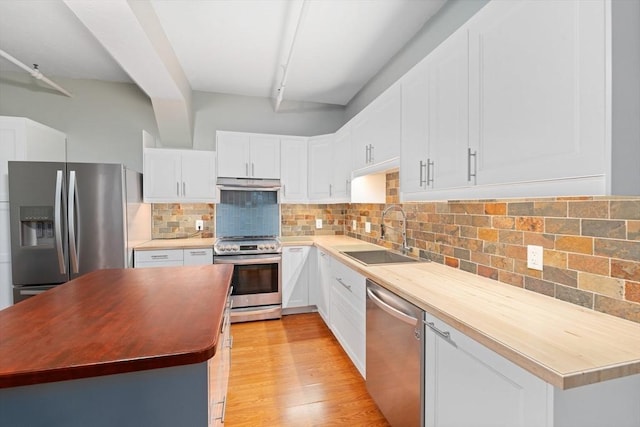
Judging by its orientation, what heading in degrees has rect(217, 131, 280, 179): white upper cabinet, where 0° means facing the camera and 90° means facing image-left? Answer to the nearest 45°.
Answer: approximately 0°

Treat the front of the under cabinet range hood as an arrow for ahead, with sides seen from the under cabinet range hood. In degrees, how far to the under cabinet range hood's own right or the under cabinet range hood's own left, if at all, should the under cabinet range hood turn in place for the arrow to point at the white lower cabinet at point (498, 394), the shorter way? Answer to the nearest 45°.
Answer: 0° — it already faces it

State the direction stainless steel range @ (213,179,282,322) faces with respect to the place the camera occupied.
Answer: facing the viewer

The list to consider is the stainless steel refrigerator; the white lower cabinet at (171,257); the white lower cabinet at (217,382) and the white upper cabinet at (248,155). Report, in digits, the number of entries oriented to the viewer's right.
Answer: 1

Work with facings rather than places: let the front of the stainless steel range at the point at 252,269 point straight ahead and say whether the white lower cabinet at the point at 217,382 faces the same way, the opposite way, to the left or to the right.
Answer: to the left

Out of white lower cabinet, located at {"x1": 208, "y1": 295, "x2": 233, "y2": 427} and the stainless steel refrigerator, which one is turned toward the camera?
the stainless steel refrigerator

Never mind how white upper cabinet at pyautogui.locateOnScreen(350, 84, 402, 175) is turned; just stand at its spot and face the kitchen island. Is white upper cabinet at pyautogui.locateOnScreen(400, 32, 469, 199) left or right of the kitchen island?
left

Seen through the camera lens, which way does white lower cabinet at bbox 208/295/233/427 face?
facing to the right of the viewer

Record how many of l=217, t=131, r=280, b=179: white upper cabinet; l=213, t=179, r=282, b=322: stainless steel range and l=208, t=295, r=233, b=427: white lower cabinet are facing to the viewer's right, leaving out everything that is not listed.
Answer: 1

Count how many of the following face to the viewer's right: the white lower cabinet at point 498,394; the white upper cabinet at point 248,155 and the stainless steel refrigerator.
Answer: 0

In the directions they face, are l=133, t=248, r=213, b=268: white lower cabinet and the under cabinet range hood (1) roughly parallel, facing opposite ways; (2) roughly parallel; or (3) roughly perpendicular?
roughly parallel

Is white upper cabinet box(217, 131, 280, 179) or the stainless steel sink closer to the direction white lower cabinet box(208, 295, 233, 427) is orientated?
the stainless steel sink

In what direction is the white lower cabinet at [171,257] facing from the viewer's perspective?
toward the camera

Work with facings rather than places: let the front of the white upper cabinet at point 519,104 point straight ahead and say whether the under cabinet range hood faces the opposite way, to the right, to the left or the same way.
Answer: to the left

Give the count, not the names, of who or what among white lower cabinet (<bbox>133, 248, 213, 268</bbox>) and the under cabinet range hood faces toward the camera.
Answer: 2

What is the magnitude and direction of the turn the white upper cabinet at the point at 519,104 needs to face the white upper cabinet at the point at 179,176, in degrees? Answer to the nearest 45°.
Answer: approximately 45° to its right

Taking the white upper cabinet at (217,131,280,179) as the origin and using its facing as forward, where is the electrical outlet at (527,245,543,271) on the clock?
The electrical outlet is roughly at 11 o'clock from the white upper cabinet.

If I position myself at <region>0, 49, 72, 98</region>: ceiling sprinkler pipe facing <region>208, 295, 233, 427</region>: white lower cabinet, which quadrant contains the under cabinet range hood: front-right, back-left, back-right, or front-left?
front-left

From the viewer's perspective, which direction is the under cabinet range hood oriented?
toward the camera
